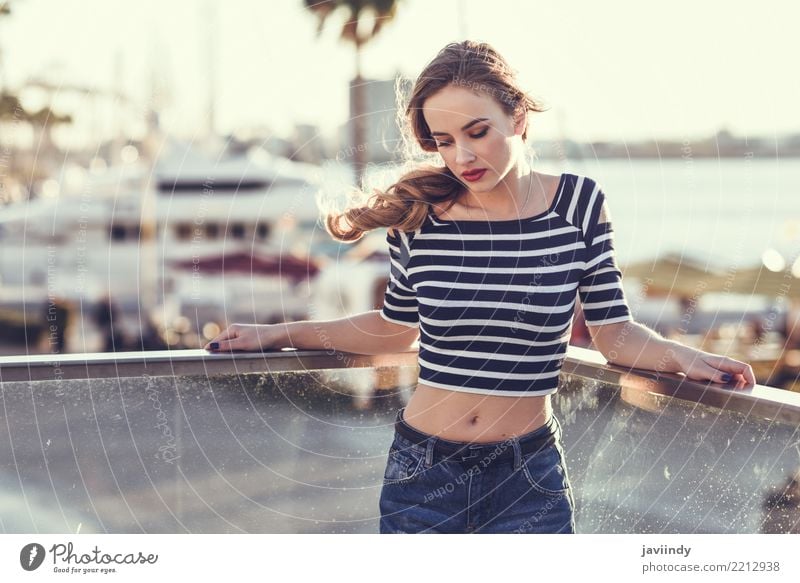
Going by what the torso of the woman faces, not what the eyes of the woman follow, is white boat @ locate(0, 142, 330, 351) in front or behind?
behind

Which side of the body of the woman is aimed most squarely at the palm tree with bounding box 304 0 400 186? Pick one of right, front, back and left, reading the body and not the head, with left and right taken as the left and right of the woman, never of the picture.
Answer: back

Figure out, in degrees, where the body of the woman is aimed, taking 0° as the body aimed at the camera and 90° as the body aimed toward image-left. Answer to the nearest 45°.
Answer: approximately 0°
